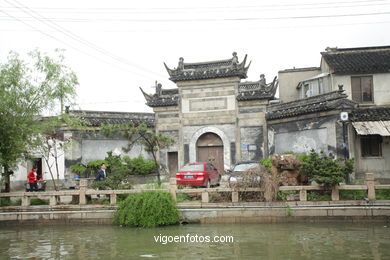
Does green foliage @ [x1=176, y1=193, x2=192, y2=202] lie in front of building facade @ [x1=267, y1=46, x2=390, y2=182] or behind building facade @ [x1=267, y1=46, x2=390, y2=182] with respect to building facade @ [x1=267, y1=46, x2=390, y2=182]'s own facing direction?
in front

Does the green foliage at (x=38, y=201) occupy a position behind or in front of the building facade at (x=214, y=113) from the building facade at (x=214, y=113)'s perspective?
in front

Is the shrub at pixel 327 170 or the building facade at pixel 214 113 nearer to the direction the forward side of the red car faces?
the building facade

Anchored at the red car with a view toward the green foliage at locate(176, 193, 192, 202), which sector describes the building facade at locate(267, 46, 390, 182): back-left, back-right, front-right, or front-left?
back-left

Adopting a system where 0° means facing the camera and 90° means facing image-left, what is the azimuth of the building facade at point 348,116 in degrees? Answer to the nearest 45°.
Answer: approximately 0°

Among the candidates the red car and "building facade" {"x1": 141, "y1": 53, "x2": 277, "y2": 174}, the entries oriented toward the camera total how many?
1

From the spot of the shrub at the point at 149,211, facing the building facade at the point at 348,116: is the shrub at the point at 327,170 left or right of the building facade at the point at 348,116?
right

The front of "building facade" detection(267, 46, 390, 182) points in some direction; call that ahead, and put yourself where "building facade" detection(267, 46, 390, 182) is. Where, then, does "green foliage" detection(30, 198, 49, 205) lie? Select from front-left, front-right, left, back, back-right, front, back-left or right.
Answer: front-right

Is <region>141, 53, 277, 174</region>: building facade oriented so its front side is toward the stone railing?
yes

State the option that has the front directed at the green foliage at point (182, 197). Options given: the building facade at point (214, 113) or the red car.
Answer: the building facade

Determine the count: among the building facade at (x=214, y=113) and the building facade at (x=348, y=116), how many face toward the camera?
2

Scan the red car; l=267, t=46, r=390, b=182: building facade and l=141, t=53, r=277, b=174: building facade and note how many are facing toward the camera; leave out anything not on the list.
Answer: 2

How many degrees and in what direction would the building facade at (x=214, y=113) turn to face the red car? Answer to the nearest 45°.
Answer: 0° — it already faces it
